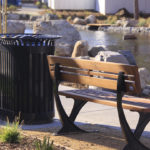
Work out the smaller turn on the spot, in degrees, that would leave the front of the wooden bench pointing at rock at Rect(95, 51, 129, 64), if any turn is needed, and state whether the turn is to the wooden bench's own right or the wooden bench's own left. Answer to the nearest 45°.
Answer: approximately 45° to the wooden bench's own left

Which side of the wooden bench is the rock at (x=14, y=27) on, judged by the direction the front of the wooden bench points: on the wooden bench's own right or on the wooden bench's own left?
on the wooden bench's own left

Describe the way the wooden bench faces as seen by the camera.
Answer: facing away from the viewer and to the right of the viewer

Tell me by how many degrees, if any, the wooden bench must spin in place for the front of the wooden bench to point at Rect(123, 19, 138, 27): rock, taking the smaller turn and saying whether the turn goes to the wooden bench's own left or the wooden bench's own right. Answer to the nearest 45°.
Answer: approximately 45° to the wooden bench's own left

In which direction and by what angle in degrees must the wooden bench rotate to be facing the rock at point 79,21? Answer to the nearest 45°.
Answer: approximately 45° to its left

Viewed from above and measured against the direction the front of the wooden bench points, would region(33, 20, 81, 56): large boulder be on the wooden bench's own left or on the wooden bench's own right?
on the wooden bench's own left

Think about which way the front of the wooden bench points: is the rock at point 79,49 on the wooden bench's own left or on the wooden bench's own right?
on the wooden bench's own left

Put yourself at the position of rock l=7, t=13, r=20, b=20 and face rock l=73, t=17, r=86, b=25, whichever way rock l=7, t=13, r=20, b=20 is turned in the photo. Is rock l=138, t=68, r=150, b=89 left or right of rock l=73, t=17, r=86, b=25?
right
